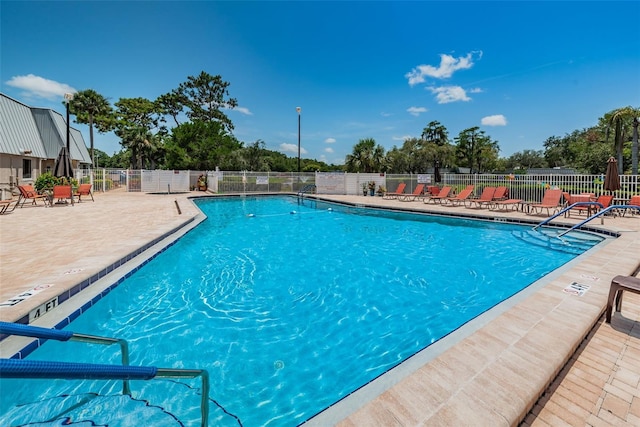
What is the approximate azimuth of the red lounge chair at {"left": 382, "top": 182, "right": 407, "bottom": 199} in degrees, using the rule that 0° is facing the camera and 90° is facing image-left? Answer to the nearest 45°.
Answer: approximately 45°

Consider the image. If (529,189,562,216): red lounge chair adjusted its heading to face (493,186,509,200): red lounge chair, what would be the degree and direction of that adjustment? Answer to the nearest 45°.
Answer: approximately 90° to its right

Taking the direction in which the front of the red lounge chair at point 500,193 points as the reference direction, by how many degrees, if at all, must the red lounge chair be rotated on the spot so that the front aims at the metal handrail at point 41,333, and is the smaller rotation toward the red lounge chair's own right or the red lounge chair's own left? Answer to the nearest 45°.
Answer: approximately 45° to the red lounge chair's own left

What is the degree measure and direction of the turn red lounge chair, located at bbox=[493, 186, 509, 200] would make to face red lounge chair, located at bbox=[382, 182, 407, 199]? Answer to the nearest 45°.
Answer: approximately 90° to its right

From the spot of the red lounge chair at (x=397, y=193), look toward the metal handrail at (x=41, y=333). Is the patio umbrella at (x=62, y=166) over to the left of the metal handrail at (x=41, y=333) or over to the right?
right

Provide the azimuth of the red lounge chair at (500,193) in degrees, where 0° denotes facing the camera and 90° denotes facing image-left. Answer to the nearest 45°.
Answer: approximately 45°

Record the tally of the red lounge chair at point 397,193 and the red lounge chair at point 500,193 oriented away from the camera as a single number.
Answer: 0

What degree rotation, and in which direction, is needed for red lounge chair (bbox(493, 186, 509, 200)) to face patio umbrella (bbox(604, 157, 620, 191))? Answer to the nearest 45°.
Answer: approximately 90° to its left

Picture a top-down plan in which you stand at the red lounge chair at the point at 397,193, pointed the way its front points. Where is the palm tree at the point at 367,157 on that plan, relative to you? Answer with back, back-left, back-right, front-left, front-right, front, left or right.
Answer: back-right
